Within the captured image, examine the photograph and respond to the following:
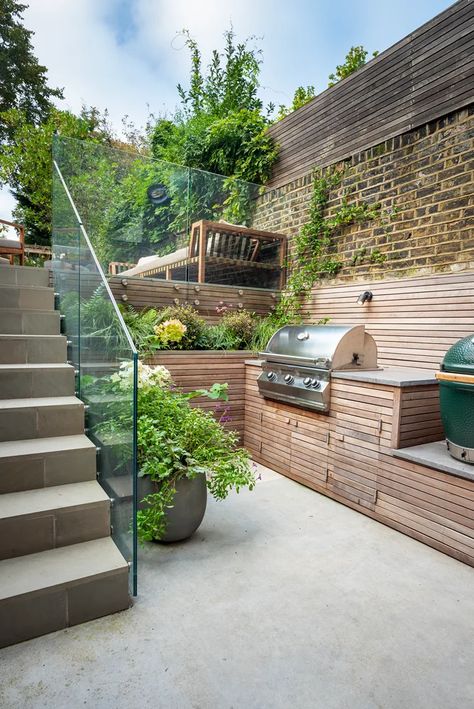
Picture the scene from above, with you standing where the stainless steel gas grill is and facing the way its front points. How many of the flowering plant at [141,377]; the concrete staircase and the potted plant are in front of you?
3

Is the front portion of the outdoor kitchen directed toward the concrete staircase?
yes

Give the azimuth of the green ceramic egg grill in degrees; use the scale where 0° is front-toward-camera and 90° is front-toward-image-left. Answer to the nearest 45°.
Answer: approximately 45°

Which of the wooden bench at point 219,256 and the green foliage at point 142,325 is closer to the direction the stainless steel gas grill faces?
the green foliage
